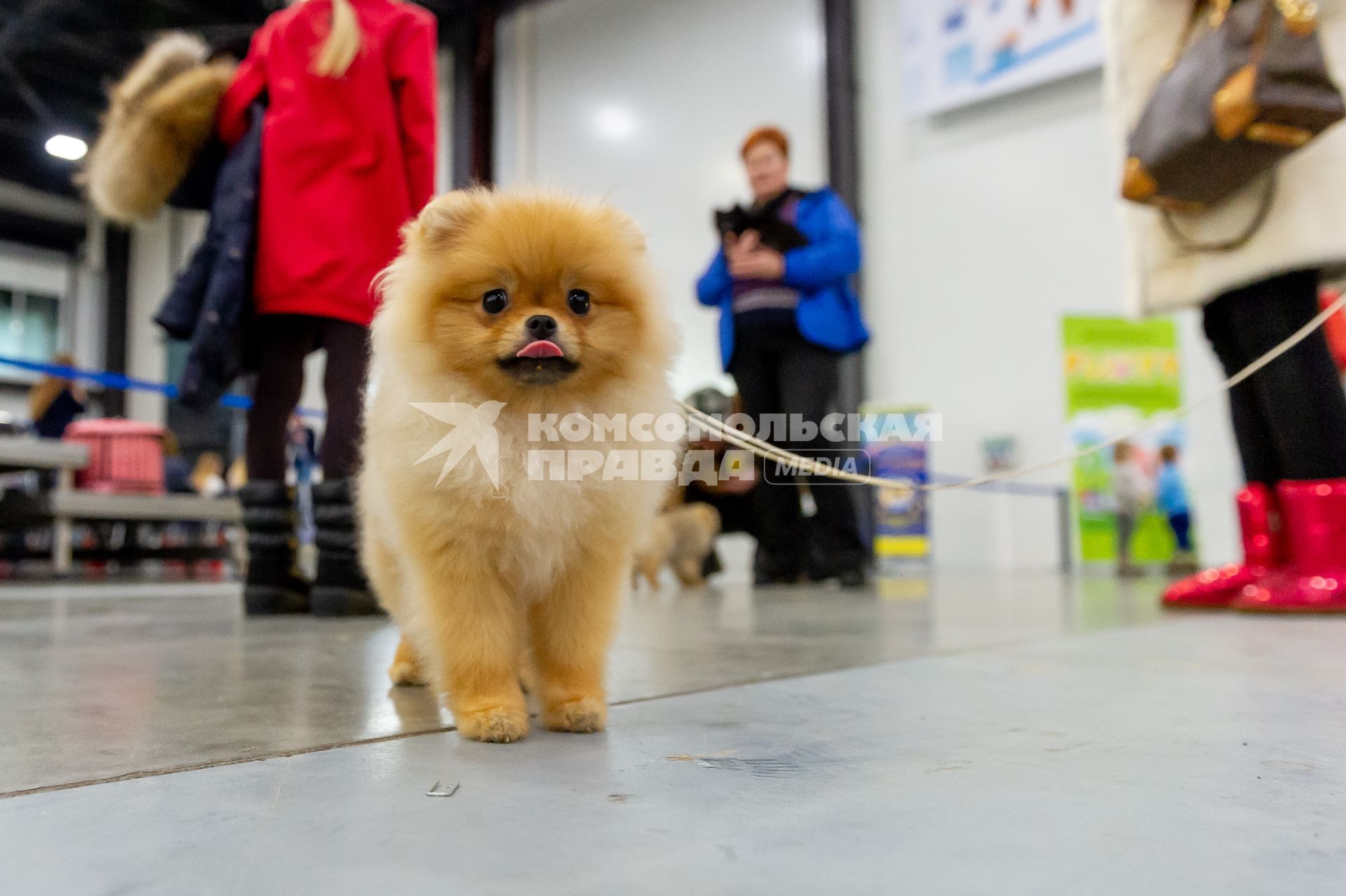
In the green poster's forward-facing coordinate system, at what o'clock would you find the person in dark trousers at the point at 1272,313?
The person in dark trousers is roughly at 12 o'clock from the green poster.

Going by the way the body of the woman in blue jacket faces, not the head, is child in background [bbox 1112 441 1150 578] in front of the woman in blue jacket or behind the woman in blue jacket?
behind

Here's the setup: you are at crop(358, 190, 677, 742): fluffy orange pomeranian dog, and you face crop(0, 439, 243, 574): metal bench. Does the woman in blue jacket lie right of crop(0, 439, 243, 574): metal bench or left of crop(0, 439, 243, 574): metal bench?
right

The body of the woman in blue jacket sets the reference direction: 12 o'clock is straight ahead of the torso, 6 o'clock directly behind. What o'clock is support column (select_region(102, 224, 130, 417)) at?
The support column is roughly at 3 o'clock from the woman in blue jacket.

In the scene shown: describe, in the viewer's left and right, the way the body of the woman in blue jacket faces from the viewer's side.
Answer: facing the viewer and to the left of the viewer

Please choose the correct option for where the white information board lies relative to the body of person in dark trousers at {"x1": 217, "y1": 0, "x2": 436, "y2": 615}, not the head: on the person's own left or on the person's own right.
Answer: on the person's own right

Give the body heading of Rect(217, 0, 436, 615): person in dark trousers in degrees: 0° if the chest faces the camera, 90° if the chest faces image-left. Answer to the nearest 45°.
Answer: approximately 180°

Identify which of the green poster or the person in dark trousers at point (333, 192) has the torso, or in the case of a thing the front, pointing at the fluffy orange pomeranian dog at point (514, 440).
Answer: the green poster

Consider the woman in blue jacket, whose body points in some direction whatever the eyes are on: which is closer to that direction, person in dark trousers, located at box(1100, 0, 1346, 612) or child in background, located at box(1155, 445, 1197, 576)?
the person in dark trousers

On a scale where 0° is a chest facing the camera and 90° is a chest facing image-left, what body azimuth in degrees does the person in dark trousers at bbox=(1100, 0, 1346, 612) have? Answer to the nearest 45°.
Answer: approximately 90°

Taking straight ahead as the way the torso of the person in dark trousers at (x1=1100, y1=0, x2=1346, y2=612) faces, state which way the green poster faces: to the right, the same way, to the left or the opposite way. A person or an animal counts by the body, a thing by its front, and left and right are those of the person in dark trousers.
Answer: to the left

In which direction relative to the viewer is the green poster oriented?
toward the camera

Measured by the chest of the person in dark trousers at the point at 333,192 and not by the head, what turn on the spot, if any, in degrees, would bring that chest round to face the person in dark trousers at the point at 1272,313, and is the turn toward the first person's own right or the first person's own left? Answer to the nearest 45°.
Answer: approximately 90° to the first person's own right
